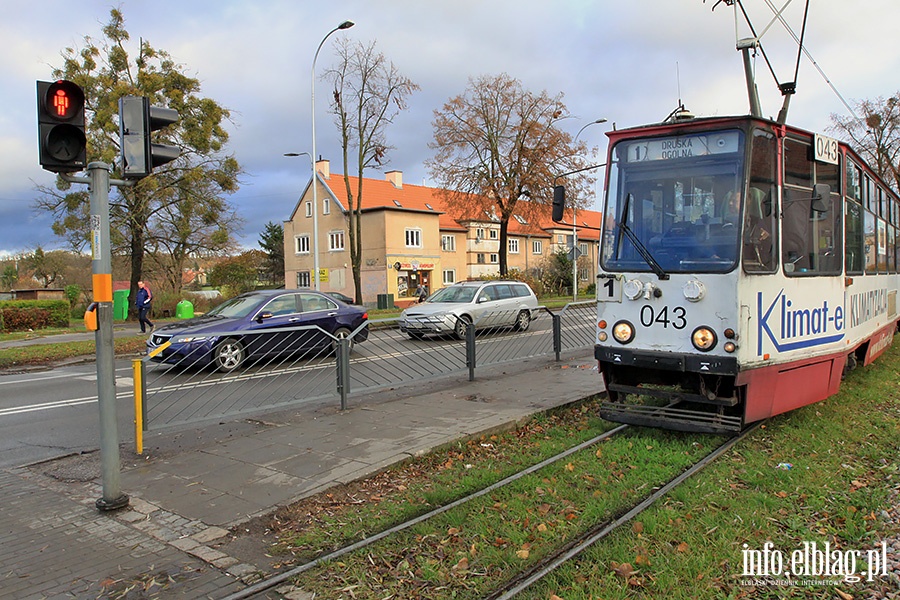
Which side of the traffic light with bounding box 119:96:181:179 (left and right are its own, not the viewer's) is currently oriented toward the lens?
right

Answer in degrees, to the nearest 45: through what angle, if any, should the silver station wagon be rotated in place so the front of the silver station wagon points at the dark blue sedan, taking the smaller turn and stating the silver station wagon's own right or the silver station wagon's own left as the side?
0° — it already faces it

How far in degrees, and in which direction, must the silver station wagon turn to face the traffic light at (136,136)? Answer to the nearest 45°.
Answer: approximately 45° to its left

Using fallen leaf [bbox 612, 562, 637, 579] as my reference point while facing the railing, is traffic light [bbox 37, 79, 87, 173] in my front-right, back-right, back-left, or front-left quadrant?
front-left

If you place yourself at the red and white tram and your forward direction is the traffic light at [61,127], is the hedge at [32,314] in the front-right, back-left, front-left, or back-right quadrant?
front-right

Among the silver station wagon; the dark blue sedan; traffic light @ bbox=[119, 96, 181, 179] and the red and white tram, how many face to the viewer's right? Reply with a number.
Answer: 1

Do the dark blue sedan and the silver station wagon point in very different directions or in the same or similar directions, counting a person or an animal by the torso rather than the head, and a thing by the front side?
same or similar directions

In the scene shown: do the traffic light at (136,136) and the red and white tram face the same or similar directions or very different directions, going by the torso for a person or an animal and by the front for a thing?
very different directions

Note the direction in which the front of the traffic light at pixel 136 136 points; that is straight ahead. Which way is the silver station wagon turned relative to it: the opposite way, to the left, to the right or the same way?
the opposite way

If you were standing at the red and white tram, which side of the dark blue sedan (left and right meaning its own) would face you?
left

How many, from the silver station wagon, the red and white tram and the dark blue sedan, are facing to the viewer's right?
0

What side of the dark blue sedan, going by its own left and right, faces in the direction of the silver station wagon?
back
